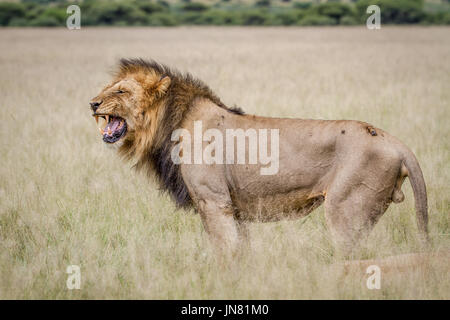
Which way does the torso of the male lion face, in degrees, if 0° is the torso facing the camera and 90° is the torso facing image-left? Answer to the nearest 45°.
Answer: approximately 90°
